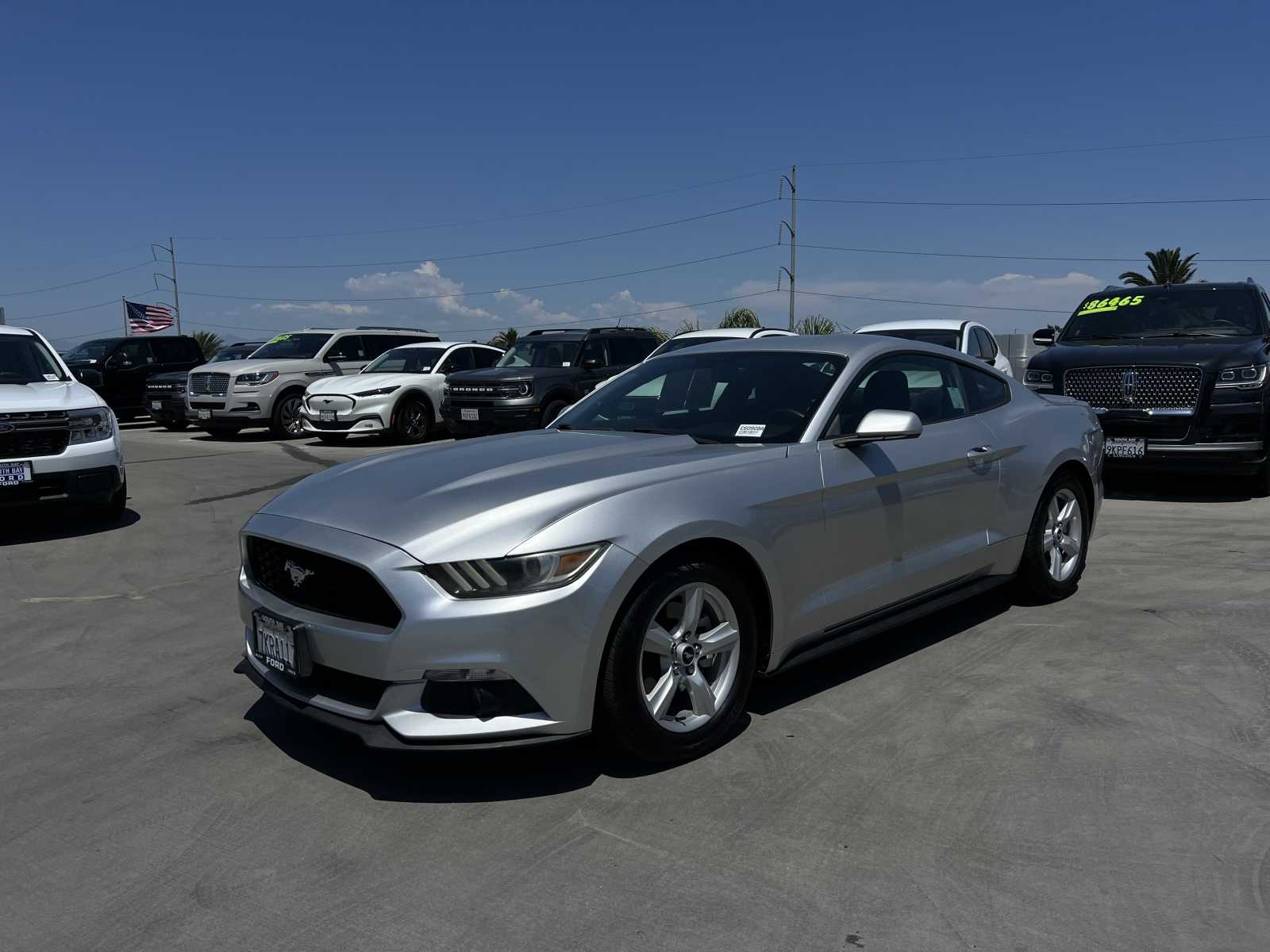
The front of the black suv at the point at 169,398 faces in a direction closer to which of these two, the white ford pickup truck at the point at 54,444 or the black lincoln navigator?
the white ford pickup truck

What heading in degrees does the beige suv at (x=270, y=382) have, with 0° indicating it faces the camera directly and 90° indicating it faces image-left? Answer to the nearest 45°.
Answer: approximately 45°

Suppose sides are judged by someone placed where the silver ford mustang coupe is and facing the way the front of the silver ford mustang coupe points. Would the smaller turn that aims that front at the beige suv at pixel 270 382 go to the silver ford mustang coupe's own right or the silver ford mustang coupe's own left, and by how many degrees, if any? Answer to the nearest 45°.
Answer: approximately 90° to the silver ford mustang coupe's own right

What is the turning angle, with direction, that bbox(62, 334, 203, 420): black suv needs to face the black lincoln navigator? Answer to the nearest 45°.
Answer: approximately 90° to its left

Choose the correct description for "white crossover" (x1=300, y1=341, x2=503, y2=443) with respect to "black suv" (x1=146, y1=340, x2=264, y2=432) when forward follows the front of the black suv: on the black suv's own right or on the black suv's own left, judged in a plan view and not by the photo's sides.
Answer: on the black suv's own left

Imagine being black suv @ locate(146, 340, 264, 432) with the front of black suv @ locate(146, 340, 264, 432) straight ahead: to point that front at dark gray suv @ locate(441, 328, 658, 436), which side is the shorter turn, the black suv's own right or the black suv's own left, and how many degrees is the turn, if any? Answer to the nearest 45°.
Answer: approximately 90° to the black suv's own left

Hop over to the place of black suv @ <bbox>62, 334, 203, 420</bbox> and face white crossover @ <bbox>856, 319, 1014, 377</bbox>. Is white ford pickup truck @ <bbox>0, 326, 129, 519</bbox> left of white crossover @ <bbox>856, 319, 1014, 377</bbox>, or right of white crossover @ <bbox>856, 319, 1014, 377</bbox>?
right

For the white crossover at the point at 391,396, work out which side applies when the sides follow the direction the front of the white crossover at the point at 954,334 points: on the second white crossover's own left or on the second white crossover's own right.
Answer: on the second white crossover's own right

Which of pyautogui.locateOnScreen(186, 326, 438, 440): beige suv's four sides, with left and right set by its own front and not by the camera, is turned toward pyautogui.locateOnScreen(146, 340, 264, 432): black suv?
right

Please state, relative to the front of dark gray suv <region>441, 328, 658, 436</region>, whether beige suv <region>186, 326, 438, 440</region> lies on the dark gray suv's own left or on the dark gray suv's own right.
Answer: on the dark gray suv's own right

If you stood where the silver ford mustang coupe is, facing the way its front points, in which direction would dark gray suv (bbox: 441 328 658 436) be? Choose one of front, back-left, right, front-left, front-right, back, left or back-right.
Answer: back-right

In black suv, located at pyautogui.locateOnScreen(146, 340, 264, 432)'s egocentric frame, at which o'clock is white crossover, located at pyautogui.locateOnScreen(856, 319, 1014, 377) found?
The white crossover is roughly at 9 o'clock from the black suv.

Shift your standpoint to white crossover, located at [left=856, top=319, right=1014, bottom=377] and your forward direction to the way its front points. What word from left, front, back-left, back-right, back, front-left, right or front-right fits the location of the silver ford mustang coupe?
front-left
